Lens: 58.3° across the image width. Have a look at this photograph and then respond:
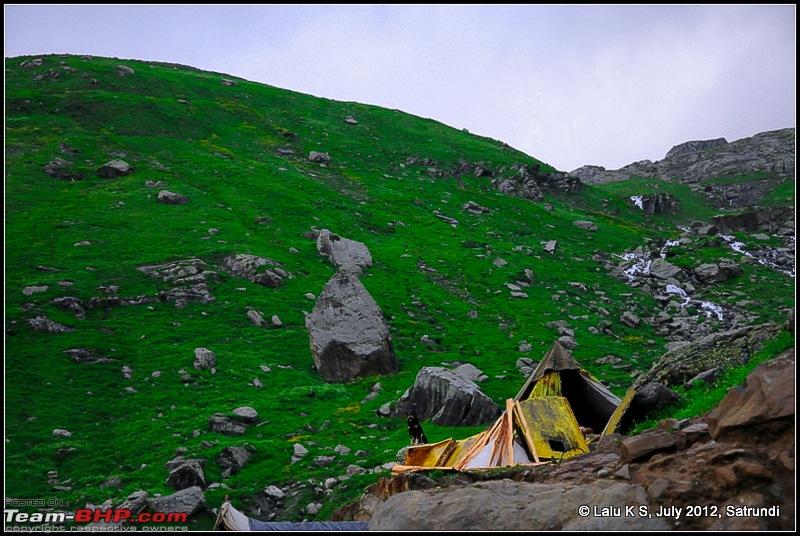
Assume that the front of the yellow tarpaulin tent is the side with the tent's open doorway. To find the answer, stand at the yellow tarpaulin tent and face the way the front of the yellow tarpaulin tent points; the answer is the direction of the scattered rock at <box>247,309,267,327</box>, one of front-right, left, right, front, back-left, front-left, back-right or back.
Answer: back-right

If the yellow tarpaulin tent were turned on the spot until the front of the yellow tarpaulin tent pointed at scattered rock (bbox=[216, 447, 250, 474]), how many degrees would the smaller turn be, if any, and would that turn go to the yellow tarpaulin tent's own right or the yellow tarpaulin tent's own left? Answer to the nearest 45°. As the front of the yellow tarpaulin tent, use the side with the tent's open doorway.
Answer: approximately 135° to the yellow tarpaulin tent's own right

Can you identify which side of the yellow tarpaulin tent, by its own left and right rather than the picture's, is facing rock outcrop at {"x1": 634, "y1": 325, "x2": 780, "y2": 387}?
left

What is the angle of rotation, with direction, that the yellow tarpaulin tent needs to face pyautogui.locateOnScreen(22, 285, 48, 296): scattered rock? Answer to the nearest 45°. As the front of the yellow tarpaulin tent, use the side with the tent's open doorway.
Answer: approximately 135° to its right

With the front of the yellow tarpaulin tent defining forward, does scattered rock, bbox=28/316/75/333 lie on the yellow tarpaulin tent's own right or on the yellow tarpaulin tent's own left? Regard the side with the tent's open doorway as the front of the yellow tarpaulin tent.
on the yellow tarpaulin tent's own right

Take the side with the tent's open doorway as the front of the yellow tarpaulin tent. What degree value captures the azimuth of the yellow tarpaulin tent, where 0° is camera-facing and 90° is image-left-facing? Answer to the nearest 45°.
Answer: approximately 0°

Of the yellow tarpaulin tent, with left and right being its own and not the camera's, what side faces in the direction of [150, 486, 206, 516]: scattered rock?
right

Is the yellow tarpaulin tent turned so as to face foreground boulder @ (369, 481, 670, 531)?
yes

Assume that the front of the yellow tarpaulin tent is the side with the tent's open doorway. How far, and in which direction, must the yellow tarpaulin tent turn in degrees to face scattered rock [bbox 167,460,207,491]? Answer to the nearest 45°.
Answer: approximately 90° to its right
